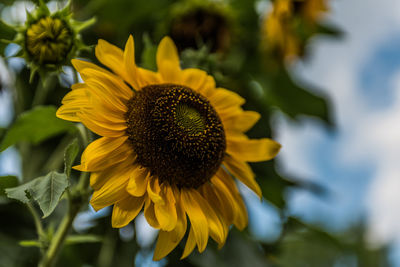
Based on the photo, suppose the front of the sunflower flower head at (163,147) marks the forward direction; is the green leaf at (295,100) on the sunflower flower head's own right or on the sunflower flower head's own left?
on the sunflower flower head's own left

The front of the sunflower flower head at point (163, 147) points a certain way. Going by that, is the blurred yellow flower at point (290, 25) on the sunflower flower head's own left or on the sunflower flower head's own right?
on the sunflower flower head's own left

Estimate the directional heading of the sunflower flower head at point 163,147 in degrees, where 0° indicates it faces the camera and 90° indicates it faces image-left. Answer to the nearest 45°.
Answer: approximately 315°
